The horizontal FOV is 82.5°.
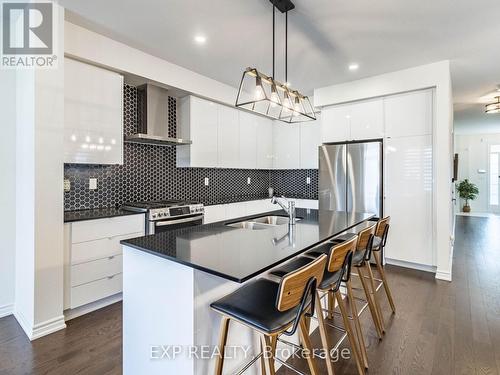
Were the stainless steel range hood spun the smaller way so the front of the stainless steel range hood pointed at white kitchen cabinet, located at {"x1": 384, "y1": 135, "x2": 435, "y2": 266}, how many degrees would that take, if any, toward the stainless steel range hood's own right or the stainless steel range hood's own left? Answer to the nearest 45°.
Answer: approximately 45° to the stainless steel range hood's own left

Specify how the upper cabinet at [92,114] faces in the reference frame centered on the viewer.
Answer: facing the viewer and to the right of the viewer

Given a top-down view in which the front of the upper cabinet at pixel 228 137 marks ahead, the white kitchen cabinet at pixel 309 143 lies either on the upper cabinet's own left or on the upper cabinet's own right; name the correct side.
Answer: on the upper cabinet's own left

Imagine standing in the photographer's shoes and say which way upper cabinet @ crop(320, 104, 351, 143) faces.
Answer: facing the viewer and to the left of the viewer

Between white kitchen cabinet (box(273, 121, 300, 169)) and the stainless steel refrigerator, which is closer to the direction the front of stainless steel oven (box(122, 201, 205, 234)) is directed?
the stainless steel refrigerator

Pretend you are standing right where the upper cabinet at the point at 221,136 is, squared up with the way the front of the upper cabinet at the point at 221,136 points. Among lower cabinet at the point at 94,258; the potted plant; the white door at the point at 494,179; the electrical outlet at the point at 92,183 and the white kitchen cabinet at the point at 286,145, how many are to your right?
2

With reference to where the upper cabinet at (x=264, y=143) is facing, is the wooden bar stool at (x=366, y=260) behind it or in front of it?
in front

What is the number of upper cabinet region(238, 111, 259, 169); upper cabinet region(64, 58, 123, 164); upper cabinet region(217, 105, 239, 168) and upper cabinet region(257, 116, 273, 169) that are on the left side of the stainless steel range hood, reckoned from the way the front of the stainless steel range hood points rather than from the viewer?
3

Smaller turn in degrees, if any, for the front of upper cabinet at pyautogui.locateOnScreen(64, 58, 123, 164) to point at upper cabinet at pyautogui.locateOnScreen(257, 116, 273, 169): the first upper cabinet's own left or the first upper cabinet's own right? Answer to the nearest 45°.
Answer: approximately 90° to the first upper cabinet's own left

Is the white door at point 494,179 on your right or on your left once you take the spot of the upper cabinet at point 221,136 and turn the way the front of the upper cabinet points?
on your left

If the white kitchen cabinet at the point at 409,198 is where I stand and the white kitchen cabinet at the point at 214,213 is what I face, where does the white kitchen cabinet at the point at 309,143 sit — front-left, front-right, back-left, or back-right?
front-right
